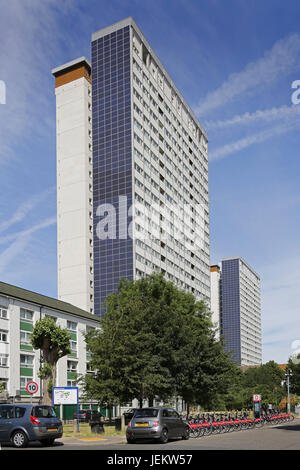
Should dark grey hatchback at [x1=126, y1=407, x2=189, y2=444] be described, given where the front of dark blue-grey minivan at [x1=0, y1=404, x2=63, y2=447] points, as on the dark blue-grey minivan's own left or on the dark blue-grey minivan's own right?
on the dark blue-grey minivan's own right

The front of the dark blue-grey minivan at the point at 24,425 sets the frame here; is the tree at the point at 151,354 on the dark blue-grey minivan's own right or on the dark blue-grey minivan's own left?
on the dark blue-grey minivan's own right

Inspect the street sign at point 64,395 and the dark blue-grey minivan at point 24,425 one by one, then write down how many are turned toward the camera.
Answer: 1

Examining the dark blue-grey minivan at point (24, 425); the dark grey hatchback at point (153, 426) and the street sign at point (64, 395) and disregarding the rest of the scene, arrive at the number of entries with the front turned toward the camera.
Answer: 1

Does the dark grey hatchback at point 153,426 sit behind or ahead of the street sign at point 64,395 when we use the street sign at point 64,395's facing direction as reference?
ahead

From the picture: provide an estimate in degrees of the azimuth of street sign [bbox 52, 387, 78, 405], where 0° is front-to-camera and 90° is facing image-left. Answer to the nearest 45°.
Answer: approximately 0°

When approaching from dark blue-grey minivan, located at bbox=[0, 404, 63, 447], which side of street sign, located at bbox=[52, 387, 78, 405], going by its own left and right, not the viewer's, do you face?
front

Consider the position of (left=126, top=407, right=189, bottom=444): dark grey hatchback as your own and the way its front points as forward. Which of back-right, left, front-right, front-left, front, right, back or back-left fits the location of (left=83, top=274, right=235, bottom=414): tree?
front-left

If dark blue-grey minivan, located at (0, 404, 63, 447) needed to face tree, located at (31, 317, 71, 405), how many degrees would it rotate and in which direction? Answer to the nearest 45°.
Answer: approximately 45° to its right

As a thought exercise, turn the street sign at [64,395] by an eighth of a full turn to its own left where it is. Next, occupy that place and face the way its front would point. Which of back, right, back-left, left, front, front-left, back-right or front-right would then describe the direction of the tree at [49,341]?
back-left
